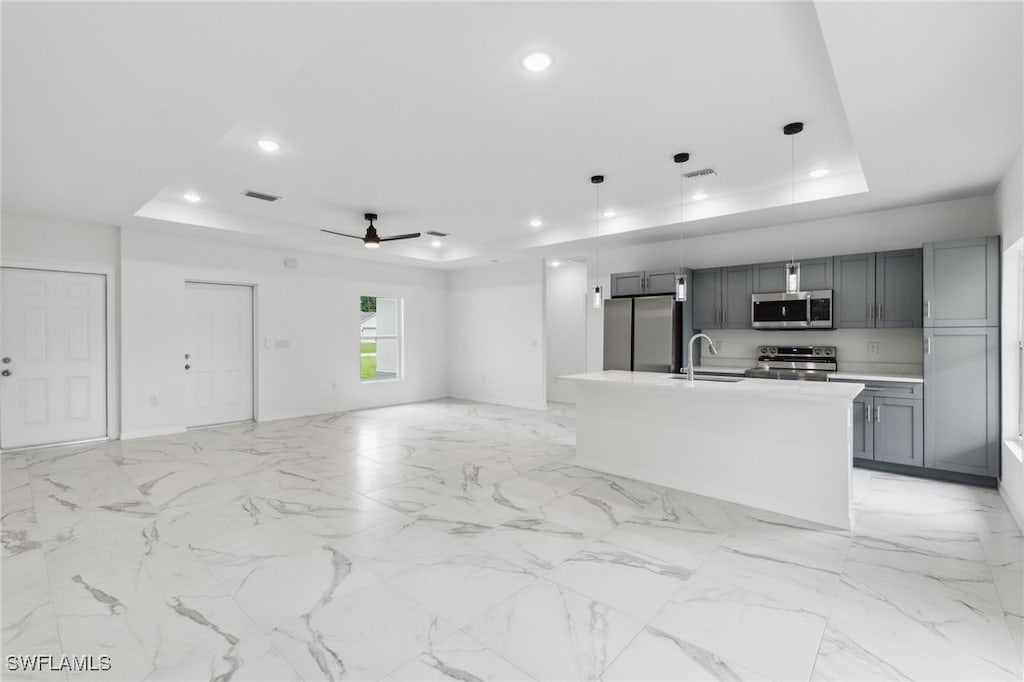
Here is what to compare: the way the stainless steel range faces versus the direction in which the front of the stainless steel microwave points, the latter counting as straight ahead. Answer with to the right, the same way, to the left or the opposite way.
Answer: the same way

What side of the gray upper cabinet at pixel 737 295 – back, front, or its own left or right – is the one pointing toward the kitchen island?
front

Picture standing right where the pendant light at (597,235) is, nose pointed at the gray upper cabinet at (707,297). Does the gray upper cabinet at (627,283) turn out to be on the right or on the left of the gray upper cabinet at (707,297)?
left

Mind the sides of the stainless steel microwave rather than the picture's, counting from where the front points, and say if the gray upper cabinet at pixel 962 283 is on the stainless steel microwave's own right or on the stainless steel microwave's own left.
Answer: on the stainless steel microwave's own left

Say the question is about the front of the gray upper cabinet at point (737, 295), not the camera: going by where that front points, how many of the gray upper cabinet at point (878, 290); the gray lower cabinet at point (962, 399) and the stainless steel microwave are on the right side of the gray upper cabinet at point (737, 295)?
0

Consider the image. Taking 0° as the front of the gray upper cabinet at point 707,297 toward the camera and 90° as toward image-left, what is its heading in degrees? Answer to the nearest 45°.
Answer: approximately 0°

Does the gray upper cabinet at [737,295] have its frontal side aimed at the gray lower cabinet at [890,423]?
no

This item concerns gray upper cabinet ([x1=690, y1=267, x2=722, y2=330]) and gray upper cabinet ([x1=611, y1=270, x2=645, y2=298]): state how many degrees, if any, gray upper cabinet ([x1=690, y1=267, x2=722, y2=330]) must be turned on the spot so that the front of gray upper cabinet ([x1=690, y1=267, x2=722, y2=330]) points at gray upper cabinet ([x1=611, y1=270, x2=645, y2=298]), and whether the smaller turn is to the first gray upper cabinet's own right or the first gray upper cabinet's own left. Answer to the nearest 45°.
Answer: approximately 90° to the first gray upper cabinet's own right

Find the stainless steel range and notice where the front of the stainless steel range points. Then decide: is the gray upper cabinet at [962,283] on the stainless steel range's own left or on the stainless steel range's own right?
on the stainless steel range's own left

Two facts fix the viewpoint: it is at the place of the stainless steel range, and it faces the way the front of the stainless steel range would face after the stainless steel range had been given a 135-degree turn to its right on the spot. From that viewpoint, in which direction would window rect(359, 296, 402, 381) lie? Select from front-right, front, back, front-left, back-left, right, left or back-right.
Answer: front-left

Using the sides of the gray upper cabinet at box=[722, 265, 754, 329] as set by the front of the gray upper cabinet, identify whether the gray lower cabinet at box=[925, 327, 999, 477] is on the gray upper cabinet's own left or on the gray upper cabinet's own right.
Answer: on the gray upper cabinet's own left

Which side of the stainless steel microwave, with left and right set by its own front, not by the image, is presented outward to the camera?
front

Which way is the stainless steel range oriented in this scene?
toward the camera

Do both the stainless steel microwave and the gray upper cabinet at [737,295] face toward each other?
no

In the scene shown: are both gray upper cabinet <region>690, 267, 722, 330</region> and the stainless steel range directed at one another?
no

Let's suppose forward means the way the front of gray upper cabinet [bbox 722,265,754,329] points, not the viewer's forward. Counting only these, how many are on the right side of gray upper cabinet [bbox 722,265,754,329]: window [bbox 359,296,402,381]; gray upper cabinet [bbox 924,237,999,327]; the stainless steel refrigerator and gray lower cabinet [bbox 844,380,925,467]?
2

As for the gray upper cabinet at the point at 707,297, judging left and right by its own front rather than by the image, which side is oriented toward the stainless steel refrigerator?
right

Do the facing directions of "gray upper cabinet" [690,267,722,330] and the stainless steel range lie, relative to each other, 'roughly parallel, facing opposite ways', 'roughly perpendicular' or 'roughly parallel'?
roughly parallel

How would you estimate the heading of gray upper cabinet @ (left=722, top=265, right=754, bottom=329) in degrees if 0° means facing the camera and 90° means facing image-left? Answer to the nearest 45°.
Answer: approximately 0°

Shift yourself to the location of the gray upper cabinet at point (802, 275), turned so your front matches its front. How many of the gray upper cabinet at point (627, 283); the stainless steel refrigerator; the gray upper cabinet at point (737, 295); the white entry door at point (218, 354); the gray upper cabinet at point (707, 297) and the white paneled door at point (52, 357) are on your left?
0
